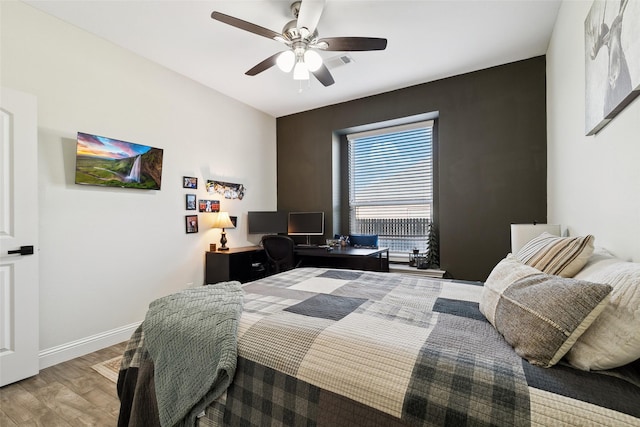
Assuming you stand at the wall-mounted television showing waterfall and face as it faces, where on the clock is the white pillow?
The white pillow is roughly at 1 o'clock from the wall-mounted television showing waterfall.

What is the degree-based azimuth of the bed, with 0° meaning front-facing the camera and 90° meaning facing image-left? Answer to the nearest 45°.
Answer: approximately 90°

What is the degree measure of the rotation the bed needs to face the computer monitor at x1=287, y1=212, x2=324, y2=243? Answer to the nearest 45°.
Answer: approximately 90° to its right

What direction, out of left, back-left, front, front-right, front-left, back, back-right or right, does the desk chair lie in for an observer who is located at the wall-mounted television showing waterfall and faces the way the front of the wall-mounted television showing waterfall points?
front-left

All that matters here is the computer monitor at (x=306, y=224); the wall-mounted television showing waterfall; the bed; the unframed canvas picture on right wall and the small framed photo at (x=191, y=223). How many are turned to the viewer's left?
2

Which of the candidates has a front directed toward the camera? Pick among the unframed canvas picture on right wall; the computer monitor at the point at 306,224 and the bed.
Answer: the computer monitor

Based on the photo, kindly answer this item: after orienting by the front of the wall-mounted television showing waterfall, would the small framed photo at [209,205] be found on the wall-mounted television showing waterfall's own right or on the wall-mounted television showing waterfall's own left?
on the wall-mounted television showing waterfall's own left

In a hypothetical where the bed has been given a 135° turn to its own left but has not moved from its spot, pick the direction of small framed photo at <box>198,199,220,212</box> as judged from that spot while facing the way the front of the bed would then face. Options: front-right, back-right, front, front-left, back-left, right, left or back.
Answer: back

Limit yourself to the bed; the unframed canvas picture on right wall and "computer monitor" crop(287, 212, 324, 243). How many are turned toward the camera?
1

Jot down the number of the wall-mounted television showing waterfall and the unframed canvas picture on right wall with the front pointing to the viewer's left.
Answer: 1

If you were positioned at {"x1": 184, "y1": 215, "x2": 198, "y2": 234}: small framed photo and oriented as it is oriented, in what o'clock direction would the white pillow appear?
The white pillow is roughly at 1 o'clock from the small framed photo.

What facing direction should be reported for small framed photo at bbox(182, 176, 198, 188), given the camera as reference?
facing the viewer and to the right of the viewer
